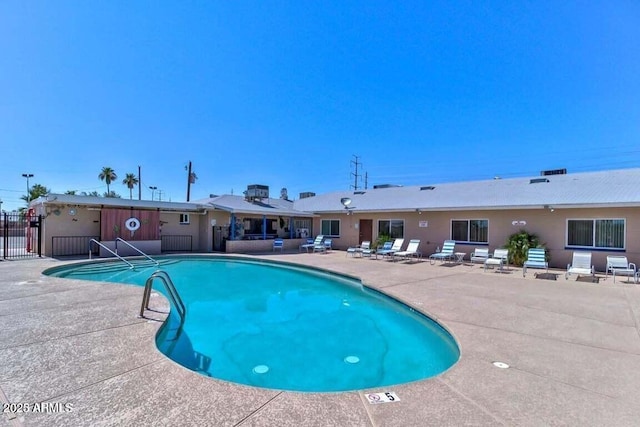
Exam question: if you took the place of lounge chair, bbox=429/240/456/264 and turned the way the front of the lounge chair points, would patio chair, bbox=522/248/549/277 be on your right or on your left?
on your left

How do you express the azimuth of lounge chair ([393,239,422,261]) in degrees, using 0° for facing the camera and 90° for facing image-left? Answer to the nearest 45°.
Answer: approximately 45°

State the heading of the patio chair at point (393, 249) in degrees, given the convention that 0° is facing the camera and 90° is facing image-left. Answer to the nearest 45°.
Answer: approximately 45°

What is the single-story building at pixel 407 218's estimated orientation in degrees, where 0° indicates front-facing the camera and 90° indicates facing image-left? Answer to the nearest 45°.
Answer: approximately 0°

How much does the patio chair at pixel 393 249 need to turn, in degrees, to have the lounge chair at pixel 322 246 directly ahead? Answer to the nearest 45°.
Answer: approximately 90° to its right

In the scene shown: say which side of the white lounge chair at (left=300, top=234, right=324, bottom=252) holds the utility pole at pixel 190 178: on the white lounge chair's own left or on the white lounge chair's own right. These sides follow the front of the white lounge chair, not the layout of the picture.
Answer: on the white lounge chair's own right

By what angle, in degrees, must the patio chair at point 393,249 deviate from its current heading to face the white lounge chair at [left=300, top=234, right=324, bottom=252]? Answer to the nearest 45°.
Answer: approximately 90° to its right
